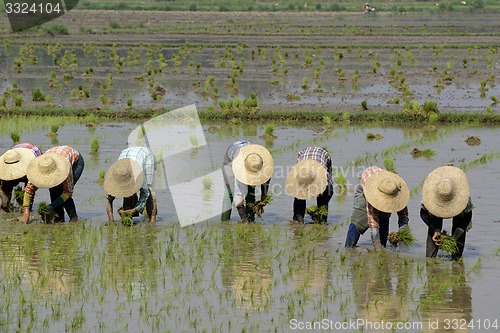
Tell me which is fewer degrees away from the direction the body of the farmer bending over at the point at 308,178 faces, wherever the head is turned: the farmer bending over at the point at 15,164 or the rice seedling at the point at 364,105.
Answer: the farmer bending over

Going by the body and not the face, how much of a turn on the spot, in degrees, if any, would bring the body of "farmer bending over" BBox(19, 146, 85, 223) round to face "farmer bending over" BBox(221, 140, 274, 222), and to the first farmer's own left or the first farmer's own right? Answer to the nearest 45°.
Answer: approximately 135° to the first farmer's own left

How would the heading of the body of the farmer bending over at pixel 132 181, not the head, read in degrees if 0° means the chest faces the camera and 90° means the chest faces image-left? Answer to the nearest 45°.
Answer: approximately 45°

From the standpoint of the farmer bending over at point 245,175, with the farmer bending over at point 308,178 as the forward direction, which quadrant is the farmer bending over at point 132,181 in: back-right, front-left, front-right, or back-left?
back-right

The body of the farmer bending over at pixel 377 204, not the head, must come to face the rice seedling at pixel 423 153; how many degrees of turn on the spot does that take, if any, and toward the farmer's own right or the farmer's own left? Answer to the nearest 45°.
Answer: approximately 135° to the farmer's own left

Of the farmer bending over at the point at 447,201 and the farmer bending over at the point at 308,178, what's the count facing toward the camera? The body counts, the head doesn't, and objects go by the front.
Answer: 2

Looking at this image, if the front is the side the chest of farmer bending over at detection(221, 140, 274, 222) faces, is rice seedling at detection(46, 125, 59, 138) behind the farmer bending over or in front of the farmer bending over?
behind
